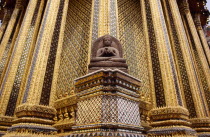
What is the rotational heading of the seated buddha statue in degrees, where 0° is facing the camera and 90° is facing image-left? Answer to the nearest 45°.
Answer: approximately 0°
